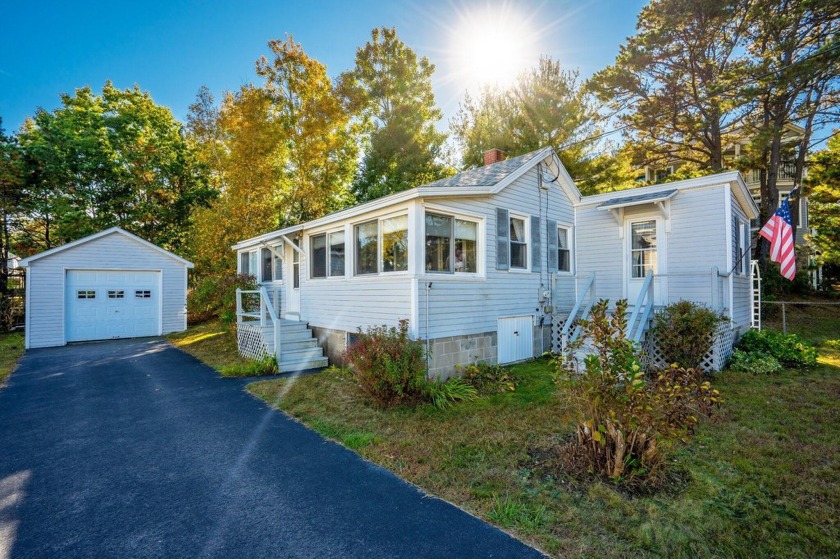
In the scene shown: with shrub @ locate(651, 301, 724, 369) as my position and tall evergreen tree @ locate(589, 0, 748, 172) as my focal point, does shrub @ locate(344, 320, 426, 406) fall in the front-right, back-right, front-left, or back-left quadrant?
back-left

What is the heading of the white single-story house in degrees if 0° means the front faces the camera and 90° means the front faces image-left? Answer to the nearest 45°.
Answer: approximately 45°

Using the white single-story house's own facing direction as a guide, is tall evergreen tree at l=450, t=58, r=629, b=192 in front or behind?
behind

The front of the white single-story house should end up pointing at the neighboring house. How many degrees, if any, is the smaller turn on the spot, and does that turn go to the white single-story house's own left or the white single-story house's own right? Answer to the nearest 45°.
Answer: approximately 180°

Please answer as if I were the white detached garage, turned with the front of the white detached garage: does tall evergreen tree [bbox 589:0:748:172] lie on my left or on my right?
on my left

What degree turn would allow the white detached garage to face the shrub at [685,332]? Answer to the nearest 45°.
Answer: approximately 45° to its left

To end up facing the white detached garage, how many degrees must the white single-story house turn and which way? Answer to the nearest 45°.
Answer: approximately 45° to its right

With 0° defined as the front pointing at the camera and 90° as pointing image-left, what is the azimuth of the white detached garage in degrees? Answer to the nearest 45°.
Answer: approximately 0°

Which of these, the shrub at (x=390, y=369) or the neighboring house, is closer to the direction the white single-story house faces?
the shrub

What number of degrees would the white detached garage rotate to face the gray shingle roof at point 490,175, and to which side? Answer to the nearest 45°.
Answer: approximately 45° to its left

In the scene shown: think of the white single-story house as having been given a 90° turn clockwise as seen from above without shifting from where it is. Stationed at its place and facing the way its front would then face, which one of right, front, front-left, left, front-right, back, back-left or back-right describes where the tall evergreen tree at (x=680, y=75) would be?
right

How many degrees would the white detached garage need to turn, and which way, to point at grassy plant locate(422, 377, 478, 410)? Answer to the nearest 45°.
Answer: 0° — it already faces it

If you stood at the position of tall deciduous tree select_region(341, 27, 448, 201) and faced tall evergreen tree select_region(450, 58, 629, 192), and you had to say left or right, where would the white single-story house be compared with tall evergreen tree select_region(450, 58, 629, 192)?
right
